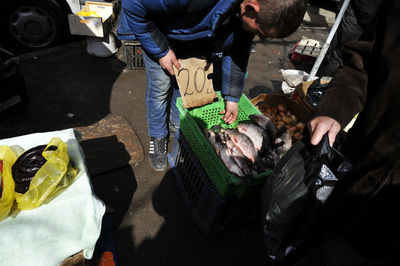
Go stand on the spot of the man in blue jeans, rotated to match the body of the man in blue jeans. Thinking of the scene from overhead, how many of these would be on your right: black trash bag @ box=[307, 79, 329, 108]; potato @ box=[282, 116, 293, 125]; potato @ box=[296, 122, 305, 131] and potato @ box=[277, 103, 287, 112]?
0

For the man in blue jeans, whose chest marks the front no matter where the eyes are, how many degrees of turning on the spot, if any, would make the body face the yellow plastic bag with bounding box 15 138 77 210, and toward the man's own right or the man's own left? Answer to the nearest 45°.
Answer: approximately 90° to the man's own right

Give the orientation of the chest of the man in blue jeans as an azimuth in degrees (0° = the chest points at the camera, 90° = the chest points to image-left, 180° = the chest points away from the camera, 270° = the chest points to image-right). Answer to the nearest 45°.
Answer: approximately 315°

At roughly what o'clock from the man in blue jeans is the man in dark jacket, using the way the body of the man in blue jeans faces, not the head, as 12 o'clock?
The man in dark jacket is roughly at 12 o'clock from the man in blue jeans.

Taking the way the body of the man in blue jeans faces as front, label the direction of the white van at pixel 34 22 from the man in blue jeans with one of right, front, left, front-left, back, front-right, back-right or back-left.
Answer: back

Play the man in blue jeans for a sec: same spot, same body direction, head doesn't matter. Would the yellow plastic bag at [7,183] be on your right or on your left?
on your right

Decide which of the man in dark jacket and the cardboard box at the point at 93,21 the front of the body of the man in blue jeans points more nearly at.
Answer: the man in dark jacket
